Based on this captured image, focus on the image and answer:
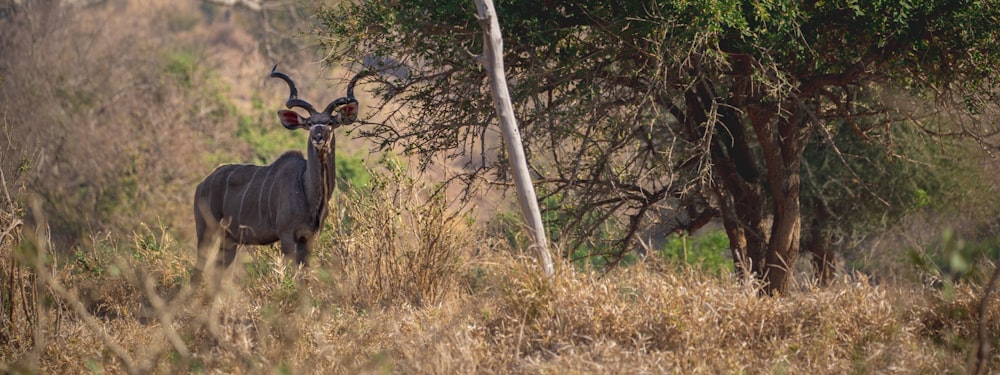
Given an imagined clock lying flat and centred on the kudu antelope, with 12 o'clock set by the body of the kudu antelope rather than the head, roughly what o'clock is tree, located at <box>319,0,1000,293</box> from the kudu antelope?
The tree is roughly at 11 o'clock from the kudu antelope.

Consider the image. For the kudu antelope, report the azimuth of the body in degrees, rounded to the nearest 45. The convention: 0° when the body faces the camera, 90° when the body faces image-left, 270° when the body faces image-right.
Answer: approximately 315°
